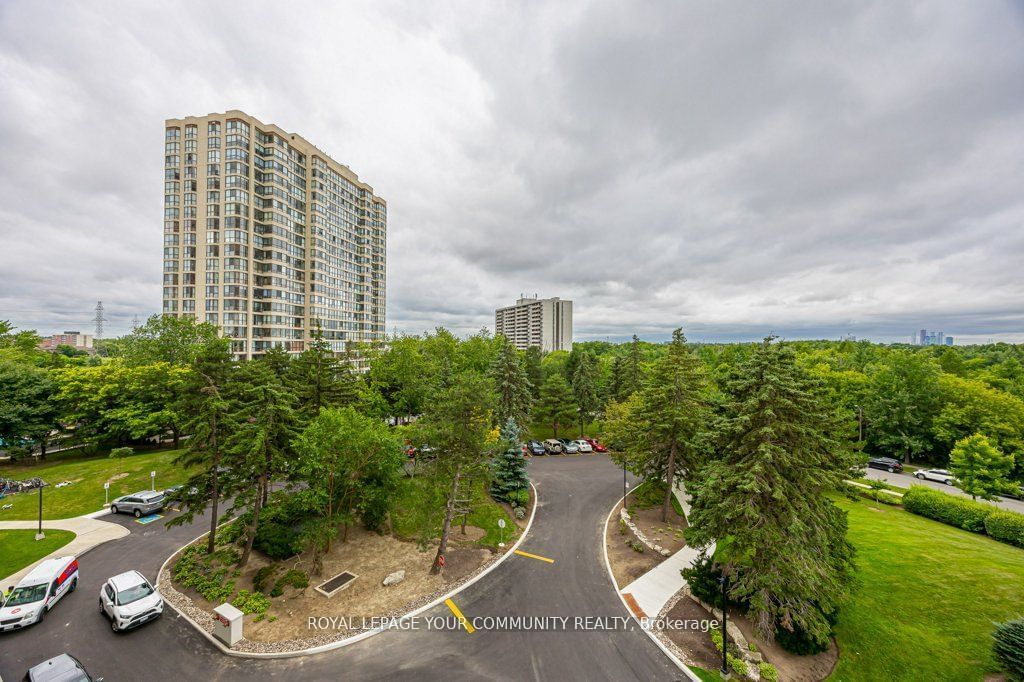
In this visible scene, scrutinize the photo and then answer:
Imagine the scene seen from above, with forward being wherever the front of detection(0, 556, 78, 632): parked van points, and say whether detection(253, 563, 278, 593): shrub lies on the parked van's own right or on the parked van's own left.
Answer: on the parked van's own left

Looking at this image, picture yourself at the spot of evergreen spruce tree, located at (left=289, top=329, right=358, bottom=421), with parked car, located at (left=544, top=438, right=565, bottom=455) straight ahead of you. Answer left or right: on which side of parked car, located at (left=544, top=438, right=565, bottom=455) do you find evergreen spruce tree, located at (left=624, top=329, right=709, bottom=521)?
right

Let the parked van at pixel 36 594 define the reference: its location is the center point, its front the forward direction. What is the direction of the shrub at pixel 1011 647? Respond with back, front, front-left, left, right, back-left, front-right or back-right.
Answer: left

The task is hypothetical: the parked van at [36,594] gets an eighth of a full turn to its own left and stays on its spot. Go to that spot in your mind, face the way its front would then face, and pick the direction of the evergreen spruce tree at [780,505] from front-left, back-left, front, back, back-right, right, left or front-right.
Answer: front-left

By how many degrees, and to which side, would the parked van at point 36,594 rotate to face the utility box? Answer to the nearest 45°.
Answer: approximately 90° to its left

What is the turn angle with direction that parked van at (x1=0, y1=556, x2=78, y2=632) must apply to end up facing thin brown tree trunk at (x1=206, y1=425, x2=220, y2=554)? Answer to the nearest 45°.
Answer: approximately 135° to its left

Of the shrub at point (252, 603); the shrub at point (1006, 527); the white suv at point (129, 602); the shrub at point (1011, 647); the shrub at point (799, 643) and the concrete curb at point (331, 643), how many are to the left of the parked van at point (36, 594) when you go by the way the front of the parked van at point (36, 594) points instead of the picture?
6

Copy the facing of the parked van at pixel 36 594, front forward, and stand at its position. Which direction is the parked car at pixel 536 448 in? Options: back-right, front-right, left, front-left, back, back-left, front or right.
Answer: back-left

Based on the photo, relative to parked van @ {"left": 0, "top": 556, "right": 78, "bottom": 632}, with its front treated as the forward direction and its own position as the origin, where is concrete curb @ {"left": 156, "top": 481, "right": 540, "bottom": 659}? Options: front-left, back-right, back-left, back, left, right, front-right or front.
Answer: left

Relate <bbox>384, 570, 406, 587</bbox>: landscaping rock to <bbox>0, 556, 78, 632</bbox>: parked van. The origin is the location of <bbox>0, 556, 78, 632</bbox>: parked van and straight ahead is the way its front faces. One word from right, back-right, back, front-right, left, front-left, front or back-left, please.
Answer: left

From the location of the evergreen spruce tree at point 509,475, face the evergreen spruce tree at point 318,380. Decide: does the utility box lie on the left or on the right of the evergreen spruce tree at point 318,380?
left

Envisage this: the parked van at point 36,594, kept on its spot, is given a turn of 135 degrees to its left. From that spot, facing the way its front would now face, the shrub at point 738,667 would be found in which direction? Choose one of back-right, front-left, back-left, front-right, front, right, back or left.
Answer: front-right

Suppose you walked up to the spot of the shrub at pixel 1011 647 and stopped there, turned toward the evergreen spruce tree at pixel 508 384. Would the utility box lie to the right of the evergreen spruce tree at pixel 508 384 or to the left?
left

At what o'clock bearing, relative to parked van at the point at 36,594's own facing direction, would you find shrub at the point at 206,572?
The shrub is roughly at 8 o'clock from the parked van.

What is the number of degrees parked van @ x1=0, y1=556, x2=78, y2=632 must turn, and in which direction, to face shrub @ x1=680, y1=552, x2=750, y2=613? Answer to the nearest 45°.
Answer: approximately 90° to its left

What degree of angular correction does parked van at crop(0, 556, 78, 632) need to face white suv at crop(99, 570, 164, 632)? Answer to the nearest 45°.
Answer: approximately 90° to its left

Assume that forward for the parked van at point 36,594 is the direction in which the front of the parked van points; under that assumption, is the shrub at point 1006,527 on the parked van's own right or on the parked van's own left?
on the parked van's own left
